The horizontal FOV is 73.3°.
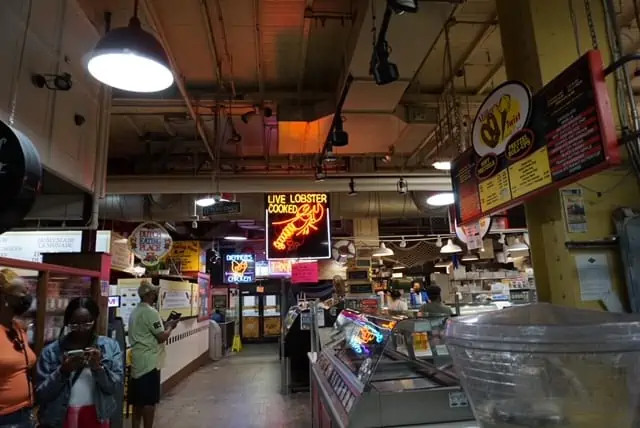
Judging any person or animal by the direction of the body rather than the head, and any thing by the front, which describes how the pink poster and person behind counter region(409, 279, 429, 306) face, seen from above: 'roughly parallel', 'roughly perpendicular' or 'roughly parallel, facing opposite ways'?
roughly parallel

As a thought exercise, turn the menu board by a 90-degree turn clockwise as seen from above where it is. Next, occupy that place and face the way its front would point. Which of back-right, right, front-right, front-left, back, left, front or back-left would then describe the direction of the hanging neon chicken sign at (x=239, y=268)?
front

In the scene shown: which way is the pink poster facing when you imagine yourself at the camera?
facing the viewer

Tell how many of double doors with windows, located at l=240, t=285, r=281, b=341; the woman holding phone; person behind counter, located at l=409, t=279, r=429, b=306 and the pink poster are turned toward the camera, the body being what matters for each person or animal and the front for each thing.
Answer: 4

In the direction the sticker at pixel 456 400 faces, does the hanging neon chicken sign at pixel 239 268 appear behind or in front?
behind

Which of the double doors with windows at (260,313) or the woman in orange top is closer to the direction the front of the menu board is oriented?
the woman in orange top

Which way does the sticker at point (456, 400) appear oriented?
toward the camera

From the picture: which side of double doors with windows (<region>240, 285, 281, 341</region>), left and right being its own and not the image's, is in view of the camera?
front

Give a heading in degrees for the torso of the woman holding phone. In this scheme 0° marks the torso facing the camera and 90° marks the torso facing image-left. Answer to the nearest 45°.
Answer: approximately 0°

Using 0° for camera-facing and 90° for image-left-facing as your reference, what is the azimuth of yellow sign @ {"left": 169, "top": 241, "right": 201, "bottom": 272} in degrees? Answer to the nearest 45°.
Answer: approximately 0°
